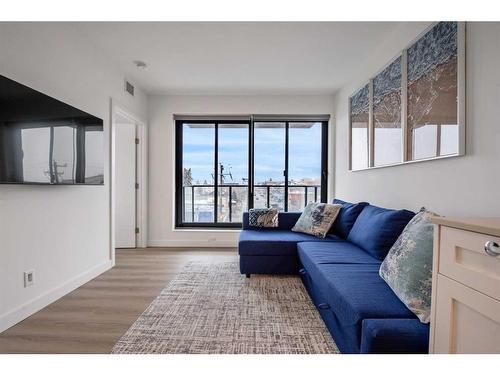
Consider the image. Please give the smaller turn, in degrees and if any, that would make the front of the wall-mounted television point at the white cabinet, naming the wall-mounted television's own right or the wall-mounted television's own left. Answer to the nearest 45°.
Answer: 0° — it already faces it

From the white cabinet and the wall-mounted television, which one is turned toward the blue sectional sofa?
the wall-mounted television

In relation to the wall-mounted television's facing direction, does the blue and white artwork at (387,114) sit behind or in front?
in front

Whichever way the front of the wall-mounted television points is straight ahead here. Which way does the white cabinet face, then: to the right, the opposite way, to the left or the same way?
the opposite way

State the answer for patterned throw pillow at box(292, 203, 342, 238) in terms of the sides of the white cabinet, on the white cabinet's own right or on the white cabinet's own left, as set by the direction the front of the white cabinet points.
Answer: on the white cabinet's own right

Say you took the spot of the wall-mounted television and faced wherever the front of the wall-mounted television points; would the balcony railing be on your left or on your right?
on your left

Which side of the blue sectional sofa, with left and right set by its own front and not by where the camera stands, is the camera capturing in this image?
left

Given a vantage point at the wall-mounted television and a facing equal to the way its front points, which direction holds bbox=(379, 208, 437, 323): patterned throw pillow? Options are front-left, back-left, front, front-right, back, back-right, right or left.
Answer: front

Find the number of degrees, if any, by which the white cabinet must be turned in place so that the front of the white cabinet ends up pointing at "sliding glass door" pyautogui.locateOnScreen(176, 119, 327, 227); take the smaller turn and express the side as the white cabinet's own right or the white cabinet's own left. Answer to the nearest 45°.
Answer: approximately 90° to the white cabinet's own right

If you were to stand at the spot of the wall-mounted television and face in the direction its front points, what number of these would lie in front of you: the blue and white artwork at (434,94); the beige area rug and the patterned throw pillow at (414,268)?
3

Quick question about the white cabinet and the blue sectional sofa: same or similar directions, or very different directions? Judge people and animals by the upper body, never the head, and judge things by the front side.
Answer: same or similar directions

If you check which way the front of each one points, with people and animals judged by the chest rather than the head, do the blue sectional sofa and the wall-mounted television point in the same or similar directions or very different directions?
very different directions

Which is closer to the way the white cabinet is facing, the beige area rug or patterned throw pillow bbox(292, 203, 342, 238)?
the beige area rug

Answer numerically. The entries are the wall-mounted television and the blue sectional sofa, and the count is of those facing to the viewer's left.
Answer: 1

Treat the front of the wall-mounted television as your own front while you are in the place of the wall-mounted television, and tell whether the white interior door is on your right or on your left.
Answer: on your left

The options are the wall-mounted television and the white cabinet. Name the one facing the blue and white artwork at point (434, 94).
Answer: the wall-mounted television
